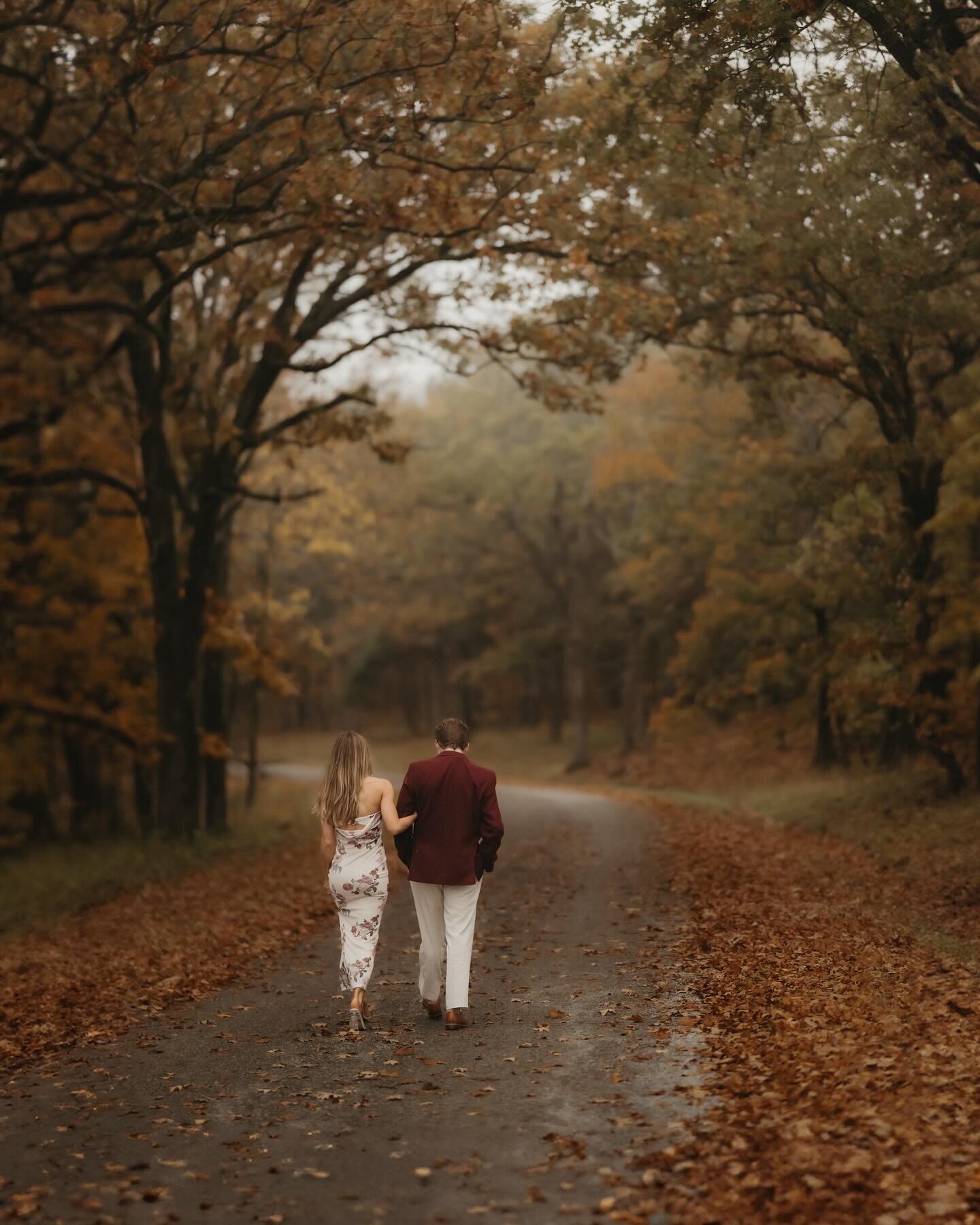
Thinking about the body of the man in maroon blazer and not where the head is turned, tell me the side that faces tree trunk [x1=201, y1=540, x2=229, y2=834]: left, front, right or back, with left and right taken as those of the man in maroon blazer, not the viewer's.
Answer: front

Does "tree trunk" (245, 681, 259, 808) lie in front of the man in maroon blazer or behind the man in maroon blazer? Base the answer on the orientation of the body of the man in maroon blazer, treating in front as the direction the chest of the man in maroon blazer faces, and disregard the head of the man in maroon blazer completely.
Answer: in front

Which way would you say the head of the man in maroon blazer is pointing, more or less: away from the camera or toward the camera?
away from the camera

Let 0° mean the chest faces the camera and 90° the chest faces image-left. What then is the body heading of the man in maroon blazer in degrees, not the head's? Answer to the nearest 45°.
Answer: approximately 180°

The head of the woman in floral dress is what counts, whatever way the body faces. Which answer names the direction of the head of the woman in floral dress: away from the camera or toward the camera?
away from the camera

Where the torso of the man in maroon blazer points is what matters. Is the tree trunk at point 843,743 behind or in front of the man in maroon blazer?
in front

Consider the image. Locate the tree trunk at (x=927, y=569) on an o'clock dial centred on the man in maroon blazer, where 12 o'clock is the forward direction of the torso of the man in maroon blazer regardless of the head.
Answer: The tree trunk is roughly at 1 o'clock from the man in maroon blazer.

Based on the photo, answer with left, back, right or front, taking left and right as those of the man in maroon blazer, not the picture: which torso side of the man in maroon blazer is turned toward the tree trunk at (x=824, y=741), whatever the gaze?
front
